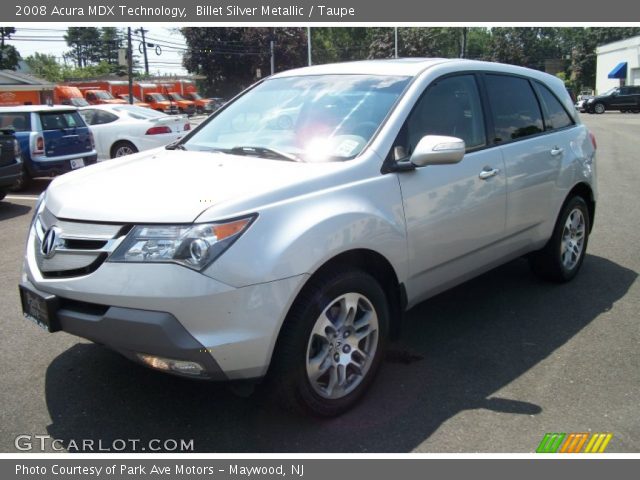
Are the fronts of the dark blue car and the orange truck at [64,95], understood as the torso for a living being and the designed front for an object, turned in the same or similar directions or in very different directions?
very different directions

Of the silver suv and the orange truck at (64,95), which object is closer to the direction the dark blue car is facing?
the orange truck

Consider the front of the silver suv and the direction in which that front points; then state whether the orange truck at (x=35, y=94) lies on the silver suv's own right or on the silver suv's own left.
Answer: on the silver suv's own right

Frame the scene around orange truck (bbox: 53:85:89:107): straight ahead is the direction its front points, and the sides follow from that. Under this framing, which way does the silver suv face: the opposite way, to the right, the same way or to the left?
to the right

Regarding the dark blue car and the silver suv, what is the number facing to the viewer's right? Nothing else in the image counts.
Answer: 0

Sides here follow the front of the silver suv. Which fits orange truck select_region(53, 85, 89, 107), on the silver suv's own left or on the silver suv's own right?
on the silver suv's own right

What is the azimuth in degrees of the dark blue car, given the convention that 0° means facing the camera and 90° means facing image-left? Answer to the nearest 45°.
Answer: approximately 135°

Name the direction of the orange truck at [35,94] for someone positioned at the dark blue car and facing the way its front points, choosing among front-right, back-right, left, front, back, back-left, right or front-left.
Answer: front-right

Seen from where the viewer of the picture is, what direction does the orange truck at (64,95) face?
facing the viewer and to the right of the viewer

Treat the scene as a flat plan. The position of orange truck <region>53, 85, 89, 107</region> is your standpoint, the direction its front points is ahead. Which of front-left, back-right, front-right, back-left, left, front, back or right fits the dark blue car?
front-right

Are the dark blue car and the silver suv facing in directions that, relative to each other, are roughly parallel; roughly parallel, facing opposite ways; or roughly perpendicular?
roughly perpendicular

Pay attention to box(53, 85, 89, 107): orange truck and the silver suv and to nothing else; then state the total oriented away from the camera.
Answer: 0

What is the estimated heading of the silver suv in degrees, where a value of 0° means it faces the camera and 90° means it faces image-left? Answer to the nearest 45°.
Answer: approximately 45°
